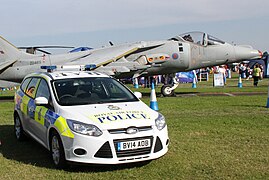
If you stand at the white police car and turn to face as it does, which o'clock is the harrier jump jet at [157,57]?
The harrier jump jet is roughly at 8 o'clock from the white police car.

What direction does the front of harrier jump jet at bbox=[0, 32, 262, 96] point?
to the viewer's right

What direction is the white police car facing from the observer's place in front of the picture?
facing the viewer and to the right of the viewer

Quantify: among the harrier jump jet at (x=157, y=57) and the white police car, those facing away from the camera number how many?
0

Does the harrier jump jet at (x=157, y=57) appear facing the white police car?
no
